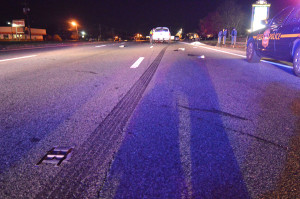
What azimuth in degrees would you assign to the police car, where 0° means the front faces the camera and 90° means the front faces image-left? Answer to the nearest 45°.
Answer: approximately 135°

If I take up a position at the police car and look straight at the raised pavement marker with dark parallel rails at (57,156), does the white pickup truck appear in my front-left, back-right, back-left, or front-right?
back-right

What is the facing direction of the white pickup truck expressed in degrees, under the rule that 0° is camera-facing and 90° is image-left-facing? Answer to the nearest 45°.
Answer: approximately 180°

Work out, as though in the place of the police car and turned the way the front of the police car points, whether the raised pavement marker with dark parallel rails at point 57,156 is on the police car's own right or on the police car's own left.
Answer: on the police car's own left

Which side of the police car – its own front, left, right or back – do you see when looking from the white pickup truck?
front

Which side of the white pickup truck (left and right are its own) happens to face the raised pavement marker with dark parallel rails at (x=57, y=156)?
back

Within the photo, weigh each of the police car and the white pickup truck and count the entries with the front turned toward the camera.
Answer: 0

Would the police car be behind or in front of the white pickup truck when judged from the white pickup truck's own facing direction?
behind

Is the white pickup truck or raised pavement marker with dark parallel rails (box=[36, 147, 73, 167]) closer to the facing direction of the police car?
the white pickup truck
